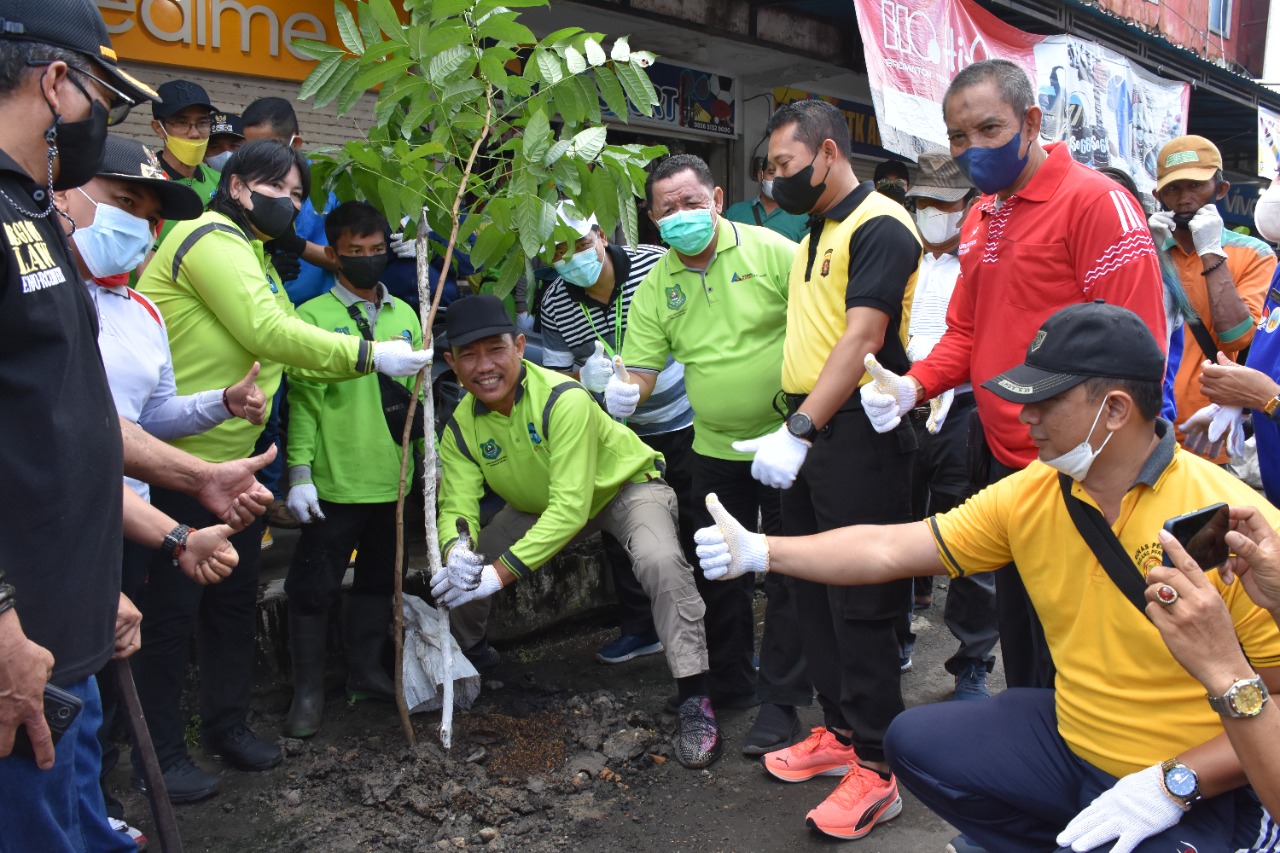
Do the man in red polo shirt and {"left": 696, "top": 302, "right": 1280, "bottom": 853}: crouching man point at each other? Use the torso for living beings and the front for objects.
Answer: no

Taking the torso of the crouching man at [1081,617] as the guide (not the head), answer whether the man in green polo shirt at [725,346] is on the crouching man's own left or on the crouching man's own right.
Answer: on the crouching man's own right

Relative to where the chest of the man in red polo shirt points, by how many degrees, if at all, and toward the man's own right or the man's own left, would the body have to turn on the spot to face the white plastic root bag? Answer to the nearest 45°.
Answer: approximately 45° to the man's own right

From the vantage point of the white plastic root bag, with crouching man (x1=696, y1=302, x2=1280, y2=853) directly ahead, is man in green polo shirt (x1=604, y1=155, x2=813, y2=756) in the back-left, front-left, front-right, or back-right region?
front-left

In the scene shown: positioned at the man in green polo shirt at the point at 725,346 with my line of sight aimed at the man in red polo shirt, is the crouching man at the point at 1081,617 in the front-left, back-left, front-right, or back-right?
front-right

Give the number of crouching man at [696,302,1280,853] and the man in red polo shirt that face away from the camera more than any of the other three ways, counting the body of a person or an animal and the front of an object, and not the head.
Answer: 0

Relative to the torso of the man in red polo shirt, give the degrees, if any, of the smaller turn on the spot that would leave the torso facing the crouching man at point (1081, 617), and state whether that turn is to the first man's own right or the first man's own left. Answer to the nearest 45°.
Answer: approximately 45° to the first man's own left

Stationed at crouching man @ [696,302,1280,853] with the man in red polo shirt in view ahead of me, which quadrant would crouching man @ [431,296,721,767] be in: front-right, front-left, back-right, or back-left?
front-left

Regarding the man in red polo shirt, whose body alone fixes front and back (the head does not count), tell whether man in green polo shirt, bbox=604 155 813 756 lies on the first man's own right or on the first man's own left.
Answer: on the first man's own right

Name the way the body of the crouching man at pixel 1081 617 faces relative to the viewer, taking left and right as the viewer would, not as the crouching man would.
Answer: facing the viewer and to the left of the viewer

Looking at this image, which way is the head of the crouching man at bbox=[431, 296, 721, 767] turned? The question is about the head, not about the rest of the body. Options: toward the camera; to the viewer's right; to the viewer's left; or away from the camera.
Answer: toward the camera
